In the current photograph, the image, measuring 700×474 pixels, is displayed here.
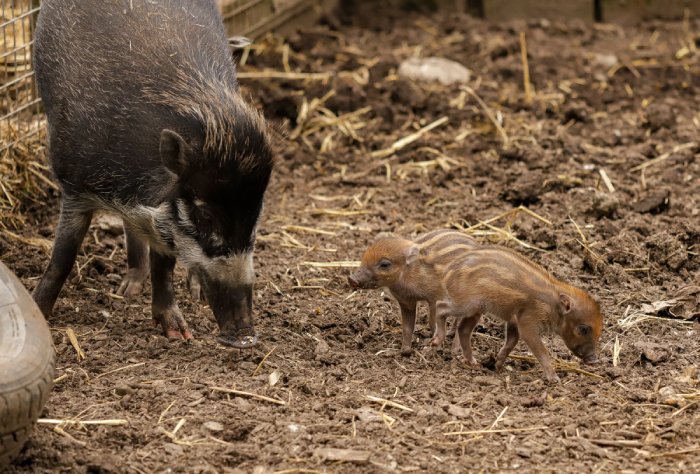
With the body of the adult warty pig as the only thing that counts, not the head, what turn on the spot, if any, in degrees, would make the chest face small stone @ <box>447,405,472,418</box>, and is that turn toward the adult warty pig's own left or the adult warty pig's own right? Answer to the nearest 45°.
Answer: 0° — it already faces it

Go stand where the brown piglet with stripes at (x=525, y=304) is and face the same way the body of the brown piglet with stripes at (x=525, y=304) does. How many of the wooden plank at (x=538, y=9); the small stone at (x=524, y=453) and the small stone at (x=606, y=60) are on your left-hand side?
2

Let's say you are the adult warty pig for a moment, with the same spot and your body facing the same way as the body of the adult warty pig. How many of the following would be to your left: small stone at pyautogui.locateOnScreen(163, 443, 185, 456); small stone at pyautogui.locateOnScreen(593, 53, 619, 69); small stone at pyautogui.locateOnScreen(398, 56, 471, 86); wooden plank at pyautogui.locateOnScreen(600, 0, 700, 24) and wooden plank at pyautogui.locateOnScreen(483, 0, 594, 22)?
4

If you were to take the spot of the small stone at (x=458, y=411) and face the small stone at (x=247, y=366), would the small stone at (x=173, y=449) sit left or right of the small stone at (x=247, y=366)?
left

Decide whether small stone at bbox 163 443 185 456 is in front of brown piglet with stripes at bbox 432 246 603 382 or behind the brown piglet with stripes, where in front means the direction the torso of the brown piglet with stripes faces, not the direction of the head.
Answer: behind

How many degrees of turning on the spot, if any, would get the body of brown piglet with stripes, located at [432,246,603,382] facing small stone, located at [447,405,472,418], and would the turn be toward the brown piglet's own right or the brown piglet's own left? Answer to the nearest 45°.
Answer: approximately 135° to the brown piglet's own right

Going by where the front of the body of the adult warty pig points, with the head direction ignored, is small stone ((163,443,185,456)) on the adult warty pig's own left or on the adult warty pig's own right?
on the adult warty pig's own right

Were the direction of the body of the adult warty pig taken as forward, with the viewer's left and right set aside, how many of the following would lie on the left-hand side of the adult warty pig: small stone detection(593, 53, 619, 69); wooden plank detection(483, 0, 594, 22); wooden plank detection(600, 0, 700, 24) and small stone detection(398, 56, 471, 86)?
4

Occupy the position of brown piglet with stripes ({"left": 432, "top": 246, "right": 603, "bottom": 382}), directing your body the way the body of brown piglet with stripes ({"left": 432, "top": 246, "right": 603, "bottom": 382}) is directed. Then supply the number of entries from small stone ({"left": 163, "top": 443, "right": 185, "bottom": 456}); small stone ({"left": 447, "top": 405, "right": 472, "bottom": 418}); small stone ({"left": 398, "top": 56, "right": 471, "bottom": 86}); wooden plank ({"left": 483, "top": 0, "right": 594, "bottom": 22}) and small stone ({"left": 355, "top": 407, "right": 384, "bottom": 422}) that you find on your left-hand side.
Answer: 2

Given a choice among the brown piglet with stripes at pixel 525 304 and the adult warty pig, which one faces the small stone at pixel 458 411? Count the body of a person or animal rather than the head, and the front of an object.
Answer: the adult warty pig

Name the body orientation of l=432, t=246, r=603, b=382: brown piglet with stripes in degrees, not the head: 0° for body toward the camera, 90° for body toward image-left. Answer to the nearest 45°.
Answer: approximately 270°

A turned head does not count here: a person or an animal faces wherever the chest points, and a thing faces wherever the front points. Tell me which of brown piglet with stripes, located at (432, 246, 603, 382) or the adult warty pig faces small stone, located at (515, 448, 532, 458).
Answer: the adult warty pig

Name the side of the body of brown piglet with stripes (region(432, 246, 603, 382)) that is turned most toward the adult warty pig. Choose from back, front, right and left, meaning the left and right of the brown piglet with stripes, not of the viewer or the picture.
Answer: back
